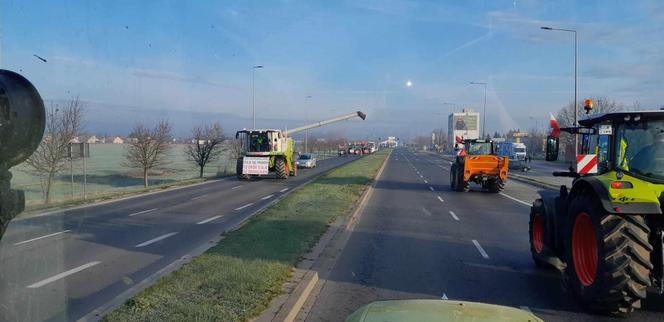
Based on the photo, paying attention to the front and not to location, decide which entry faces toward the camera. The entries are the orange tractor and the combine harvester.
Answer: the combine harvester

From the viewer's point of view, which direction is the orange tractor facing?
away from the camera

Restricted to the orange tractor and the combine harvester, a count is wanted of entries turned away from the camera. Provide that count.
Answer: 1

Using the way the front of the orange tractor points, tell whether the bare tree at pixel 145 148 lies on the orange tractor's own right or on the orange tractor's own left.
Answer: on the orange tractor's own left

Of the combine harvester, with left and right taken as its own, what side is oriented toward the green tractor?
front

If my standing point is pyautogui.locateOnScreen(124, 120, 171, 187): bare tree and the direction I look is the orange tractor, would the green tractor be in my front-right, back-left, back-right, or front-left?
front-right

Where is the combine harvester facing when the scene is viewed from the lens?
facing the viewer

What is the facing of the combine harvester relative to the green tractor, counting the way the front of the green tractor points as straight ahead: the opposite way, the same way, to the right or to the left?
the opposite way

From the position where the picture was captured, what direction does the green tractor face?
facing away from the viewer and to the left of the viewer

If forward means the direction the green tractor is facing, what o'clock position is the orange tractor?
The orange tractor is roughly at 1 o'clock from the green tractor.

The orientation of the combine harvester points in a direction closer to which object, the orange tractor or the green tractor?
the green tractor

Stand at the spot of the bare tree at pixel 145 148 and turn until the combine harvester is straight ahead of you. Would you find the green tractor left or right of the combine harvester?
right

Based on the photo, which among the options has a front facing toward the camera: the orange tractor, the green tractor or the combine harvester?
the combine harvester

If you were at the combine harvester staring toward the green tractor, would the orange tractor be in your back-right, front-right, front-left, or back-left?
front-left

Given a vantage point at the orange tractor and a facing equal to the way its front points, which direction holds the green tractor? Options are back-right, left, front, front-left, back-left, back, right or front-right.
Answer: back

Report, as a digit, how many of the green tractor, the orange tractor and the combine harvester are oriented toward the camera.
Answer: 1

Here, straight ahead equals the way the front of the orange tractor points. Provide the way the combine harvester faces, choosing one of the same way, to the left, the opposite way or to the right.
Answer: the opposite way

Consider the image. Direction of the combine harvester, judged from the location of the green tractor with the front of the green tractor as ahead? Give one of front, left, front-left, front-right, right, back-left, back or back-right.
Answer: front
